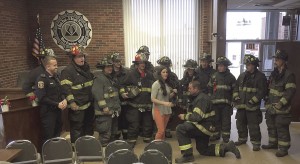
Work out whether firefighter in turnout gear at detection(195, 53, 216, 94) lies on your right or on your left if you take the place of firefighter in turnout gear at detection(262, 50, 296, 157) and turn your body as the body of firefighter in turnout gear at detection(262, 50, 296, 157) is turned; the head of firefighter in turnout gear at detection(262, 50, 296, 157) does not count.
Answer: on your right

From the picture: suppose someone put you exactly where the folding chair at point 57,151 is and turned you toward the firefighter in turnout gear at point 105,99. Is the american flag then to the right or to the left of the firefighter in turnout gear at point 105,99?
left

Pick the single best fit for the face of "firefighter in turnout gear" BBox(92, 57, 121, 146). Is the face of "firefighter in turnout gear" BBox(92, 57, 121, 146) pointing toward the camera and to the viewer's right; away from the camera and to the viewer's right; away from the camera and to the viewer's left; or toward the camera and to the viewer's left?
toward the camera and to the viewer's right

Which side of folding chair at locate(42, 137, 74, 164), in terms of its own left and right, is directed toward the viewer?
back

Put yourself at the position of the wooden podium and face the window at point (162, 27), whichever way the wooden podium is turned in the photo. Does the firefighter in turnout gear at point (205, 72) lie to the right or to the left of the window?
right

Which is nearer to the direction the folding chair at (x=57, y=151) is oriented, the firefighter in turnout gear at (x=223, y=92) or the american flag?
the american flag

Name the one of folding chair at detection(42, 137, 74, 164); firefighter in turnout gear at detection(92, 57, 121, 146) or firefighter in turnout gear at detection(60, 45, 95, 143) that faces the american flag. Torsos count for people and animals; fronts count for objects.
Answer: the folding chair

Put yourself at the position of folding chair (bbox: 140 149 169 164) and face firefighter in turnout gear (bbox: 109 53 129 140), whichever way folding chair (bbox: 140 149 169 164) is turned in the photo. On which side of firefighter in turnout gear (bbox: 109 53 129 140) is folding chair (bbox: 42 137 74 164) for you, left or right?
left

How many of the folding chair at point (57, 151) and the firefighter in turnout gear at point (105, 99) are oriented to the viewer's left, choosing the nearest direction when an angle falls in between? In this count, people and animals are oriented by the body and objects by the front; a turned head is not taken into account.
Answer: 0

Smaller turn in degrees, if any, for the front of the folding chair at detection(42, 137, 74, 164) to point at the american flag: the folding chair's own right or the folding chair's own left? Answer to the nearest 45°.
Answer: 0° — it already faces it
